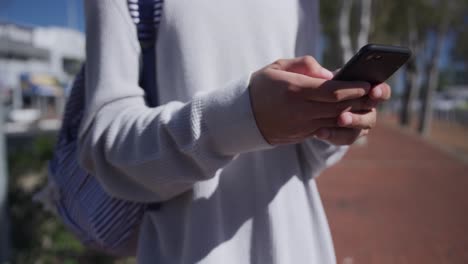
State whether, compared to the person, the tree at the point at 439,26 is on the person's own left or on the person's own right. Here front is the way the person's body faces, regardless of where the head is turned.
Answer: on the person's own left

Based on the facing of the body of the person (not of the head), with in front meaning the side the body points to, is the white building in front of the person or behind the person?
behind

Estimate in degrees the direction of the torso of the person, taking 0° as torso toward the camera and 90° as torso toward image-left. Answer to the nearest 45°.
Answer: approximately 315°
